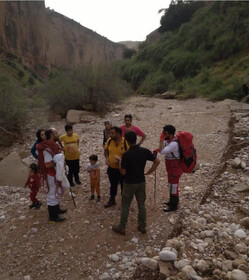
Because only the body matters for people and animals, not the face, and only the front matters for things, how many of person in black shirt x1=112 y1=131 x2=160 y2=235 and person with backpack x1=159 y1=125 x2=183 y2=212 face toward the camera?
0

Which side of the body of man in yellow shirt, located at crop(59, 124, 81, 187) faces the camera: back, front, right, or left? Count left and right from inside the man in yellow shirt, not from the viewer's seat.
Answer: front

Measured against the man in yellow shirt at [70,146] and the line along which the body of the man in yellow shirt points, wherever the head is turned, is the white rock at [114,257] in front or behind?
in front

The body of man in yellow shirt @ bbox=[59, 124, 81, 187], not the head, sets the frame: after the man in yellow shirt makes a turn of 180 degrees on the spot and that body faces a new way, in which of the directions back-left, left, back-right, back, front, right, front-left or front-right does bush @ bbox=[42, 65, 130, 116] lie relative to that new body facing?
front

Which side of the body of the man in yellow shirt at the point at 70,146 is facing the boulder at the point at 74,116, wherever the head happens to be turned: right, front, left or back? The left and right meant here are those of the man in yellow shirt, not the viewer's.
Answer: back

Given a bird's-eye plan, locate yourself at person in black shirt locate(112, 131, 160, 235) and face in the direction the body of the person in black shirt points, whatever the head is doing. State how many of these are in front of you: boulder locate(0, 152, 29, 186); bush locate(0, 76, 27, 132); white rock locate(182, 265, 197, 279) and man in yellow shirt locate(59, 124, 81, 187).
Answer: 3

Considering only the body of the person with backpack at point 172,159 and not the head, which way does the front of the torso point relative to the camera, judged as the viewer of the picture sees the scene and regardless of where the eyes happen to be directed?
to the viewer's left

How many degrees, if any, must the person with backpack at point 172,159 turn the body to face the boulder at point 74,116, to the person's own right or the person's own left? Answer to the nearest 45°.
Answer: approximately 45° to the person's own right

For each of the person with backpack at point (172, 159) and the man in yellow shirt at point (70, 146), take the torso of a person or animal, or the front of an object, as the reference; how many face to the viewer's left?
1

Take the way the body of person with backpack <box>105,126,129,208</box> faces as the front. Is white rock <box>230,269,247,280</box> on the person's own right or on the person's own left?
on the person's own left

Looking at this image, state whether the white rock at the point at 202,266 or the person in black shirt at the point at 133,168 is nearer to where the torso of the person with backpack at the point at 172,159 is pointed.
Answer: the person in black shirt

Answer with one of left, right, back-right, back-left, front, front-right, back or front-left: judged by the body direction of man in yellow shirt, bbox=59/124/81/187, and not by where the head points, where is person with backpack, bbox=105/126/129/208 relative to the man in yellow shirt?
front-left

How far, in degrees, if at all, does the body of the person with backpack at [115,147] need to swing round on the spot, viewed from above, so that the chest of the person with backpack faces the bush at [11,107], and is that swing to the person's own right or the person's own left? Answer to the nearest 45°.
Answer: approximately 90° to the person's own right

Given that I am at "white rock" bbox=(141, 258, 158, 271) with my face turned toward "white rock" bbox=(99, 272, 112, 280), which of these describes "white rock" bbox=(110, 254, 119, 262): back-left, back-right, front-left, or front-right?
front-right
